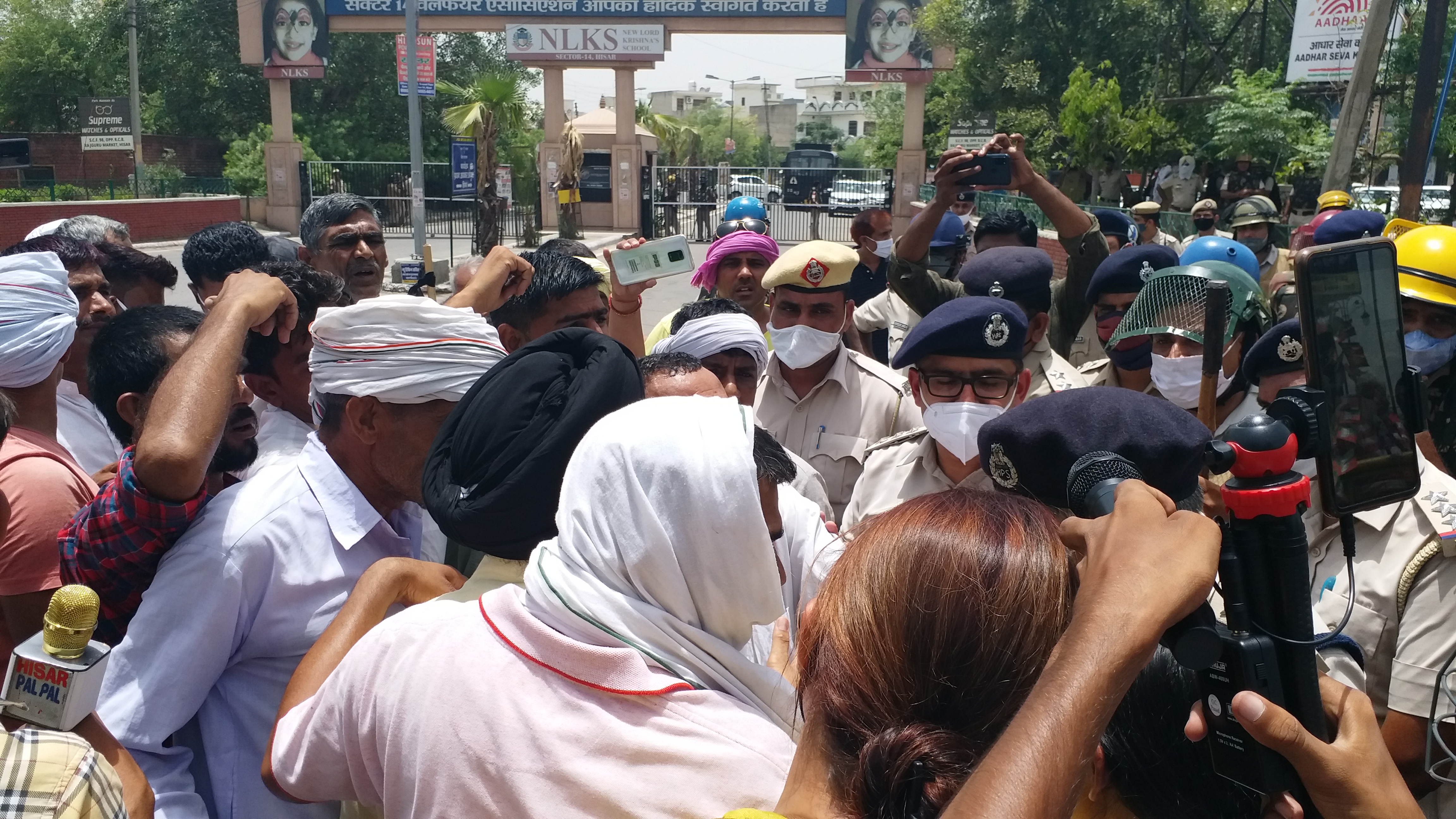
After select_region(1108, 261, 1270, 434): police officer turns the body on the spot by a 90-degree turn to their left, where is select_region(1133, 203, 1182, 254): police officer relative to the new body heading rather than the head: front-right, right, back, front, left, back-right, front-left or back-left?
back-left

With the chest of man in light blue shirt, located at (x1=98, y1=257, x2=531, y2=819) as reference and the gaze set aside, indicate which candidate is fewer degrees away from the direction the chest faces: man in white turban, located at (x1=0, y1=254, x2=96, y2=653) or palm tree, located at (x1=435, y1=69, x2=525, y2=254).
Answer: the palm tree

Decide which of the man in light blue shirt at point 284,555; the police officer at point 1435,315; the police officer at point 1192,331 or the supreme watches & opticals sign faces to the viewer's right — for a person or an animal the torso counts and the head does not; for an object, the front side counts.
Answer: the man in light blue shirt

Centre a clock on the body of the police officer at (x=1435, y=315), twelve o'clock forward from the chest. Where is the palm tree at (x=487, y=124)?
The palm tree is roughly at 3 o'clock from the police officer.

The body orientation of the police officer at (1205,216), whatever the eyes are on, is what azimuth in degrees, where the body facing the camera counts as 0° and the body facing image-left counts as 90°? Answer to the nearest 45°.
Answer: approximately 0°

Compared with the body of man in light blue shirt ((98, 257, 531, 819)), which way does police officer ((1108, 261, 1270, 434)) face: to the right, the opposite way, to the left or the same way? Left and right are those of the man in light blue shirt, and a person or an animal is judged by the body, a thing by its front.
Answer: the opposite way

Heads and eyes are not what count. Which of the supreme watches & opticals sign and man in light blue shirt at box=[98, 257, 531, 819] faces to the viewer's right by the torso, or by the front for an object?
the man in light blue shirt

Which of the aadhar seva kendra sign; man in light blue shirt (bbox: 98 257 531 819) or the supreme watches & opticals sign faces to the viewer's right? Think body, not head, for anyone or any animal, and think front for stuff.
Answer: the man in light blue shirt

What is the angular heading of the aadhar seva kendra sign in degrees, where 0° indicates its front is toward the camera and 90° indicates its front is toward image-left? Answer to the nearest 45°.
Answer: approximately 0°

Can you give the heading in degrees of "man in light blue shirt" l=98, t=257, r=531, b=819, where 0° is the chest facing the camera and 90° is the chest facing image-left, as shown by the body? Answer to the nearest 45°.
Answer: approximately 270°

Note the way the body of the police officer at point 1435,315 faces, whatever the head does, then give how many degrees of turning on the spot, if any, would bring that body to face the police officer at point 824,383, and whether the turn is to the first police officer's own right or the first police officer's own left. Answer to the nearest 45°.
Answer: approximately 45° to the first police officer's own right
